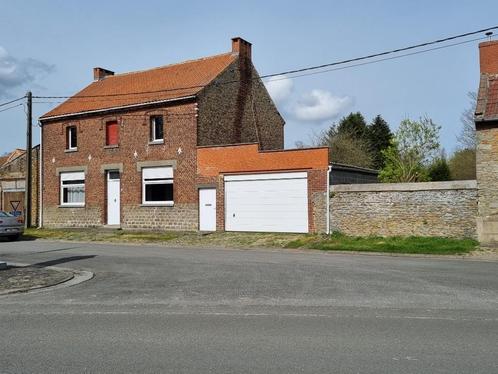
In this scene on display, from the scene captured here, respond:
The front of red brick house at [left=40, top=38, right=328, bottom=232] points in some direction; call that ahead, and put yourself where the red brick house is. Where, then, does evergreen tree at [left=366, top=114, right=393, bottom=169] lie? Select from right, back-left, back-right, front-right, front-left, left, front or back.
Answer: back

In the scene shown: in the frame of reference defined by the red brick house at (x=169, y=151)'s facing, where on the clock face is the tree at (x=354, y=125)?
The tree is roughly at 6 o'clock from the red brick house.

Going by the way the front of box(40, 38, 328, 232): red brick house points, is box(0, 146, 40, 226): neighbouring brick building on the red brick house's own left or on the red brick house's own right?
on the red brick house's own right

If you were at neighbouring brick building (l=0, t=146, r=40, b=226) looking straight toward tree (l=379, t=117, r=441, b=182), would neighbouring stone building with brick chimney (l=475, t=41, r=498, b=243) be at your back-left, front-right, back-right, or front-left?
front-right

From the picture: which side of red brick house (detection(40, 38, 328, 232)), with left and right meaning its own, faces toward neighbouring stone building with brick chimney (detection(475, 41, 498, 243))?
left

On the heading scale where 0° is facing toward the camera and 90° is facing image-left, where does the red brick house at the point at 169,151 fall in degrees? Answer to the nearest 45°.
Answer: approximately 45°

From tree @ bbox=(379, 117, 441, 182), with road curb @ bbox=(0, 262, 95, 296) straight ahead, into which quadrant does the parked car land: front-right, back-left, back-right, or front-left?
front-right

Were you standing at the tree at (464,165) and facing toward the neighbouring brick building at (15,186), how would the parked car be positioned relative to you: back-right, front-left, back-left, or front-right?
front-left

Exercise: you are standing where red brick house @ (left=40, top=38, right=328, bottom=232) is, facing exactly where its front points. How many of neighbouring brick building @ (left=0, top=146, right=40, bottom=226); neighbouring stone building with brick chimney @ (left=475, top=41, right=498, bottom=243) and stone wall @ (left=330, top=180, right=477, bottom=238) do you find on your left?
2

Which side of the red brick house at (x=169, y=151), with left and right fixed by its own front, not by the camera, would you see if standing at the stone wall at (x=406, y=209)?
left

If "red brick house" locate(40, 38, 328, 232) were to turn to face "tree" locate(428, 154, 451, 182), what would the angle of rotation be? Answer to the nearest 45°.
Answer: approximately 135° to its left

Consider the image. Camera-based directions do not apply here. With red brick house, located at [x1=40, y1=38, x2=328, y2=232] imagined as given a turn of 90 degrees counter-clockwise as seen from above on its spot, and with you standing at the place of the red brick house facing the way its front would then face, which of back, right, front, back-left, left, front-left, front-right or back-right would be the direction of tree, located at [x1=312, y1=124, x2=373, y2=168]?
left

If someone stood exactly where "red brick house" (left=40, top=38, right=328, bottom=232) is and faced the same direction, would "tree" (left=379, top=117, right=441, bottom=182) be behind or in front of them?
behind

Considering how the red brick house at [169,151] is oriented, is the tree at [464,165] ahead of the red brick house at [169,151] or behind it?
behind
